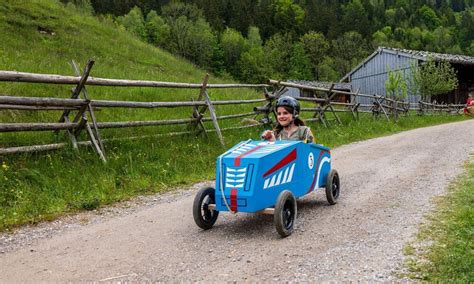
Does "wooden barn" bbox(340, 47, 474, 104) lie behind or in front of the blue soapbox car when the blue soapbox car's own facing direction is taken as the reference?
behind

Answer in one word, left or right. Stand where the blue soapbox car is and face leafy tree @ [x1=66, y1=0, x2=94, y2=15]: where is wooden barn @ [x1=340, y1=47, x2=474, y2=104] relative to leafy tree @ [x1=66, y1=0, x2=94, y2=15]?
right

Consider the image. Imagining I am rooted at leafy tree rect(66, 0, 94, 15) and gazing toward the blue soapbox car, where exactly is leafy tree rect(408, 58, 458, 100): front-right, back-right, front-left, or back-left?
front-left

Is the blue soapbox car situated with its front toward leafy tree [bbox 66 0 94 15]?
no

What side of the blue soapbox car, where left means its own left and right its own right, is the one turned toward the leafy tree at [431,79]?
back

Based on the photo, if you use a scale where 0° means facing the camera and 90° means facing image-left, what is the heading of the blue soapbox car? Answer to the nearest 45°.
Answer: approximately 45°

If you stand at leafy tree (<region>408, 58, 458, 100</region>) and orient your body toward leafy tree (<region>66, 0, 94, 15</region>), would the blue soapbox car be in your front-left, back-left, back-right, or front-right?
front-left
